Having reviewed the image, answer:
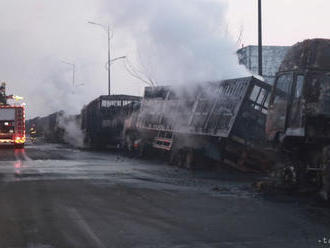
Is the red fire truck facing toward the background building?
no

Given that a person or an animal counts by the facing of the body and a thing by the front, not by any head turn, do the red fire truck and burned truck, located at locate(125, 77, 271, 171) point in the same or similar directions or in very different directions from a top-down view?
same or similar directions

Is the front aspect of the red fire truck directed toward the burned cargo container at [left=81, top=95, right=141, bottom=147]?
no

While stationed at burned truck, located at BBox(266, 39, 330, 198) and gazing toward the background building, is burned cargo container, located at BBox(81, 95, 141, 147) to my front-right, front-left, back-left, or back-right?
front-left

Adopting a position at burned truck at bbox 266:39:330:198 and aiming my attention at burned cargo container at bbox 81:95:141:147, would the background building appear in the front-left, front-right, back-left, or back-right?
front-right

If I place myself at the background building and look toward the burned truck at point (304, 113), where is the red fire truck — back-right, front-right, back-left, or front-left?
front-right
